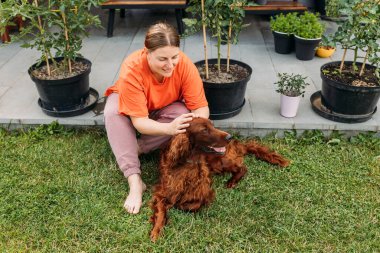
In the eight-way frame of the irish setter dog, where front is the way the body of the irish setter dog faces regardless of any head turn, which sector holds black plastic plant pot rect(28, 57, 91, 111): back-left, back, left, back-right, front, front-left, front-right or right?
right

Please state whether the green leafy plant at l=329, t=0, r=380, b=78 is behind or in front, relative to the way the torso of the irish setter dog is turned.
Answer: behind

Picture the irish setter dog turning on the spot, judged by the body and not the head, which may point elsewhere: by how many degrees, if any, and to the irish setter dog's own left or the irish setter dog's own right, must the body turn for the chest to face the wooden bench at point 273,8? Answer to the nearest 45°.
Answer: approximately 135° to the irish setter dog's own right

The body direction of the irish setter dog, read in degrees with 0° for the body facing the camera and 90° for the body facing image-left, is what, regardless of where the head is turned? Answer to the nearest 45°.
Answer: approximately 45°

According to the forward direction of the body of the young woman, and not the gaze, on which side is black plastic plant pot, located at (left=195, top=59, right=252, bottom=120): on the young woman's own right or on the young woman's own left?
on the young woman's own left

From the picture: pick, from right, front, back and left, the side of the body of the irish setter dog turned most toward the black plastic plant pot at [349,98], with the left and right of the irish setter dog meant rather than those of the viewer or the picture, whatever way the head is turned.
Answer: back

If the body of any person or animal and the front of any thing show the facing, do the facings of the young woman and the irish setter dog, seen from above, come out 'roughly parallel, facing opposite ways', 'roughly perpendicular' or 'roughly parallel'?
roughly perpendicular

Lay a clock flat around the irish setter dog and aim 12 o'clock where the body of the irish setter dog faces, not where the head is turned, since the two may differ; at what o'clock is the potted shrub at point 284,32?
The potted shrub is roughly at 5 o'clock from the irish setter dog.

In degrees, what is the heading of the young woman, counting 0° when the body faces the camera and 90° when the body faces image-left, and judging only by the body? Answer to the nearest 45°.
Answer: approximately 315°

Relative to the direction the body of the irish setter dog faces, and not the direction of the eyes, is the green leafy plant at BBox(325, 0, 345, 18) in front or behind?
behind

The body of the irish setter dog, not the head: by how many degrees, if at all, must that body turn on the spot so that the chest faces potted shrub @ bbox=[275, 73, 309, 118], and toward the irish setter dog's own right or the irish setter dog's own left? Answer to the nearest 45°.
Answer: approximately 180°
